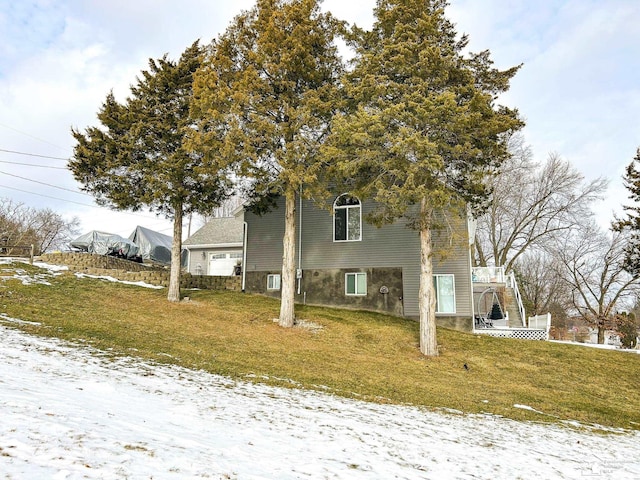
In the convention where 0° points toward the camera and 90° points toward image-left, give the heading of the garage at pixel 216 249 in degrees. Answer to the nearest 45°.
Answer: approximately 0°

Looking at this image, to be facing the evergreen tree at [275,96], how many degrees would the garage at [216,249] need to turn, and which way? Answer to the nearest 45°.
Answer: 0° — it already faces it

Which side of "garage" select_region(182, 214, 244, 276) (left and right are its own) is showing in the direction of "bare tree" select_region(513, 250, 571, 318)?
left

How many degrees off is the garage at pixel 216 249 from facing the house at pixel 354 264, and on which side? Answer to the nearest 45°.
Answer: approximately 45° to its left

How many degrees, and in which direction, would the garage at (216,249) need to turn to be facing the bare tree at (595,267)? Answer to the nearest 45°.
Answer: approximately 90° to its left
